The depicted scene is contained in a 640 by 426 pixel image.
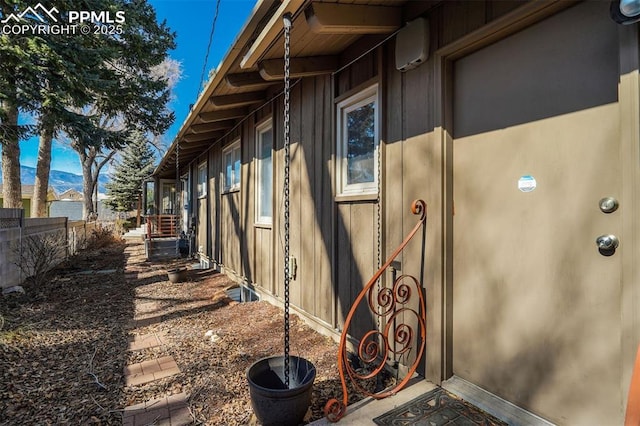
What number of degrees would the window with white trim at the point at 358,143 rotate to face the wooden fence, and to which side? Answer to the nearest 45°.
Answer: approximately 45° to its right

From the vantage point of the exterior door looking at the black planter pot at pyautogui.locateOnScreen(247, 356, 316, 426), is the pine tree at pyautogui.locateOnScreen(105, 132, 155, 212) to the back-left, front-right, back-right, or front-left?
front-right

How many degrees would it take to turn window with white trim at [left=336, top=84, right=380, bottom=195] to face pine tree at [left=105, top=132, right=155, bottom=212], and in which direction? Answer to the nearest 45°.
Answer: approximately 90° to its right

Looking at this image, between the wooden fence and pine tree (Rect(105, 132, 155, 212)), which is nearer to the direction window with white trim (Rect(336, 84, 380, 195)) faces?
the wooden fence

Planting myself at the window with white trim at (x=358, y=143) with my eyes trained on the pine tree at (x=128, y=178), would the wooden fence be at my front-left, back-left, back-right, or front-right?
front-left

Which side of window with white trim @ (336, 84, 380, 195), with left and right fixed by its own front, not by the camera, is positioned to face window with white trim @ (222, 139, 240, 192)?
right

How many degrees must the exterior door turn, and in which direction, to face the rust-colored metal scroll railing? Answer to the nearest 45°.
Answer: approximately 45° to its right

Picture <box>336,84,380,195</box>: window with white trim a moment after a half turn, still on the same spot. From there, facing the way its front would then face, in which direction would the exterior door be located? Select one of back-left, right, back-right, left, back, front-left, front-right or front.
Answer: right

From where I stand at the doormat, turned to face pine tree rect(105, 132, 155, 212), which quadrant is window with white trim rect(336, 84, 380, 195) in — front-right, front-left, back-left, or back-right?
front-right

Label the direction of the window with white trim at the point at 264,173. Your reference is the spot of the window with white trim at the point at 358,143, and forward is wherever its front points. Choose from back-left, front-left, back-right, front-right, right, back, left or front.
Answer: right

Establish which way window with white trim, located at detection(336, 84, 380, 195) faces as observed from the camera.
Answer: facing the viewer and to the left of the viewer

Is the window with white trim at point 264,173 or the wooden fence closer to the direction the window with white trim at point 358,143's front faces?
the wooden fence

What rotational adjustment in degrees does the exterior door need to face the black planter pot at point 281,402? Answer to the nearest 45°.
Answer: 0° — it already faces it

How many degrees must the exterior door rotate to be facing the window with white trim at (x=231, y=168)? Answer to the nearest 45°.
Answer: approximately 90° to its right
